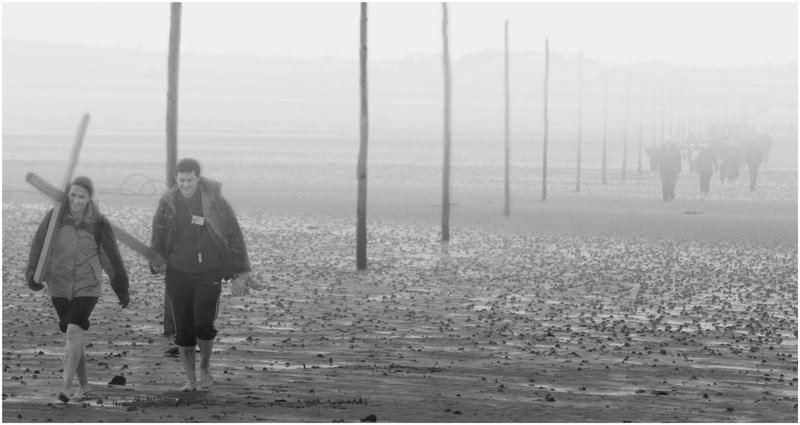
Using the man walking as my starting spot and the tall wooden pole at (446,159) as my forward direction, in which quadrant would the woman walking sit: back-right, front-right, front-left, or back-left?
back-left

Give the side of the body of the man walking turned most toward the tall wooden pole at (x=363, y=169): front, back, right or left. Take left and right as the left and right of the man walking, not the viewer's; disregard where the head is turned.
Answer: back

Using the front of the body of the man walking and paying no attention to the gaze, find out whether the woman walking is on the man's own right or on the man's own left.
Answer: on the man's own right

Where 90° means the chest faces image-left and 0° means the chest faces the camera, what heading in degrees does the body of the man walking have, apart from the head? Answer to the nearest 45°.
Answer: approximately 0°

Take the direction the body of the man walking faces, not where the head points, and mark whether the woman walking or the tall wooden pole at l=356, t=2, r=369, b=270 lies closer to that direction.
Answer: the woman walking

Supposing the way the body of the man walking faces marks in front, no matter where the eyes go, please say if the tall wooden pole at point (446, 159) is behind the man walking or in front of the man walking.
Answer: behind

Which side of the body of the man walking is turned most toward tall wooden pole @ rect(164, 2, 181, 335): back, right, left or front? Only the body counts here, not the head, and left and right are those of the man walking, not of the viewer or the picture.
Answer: back
